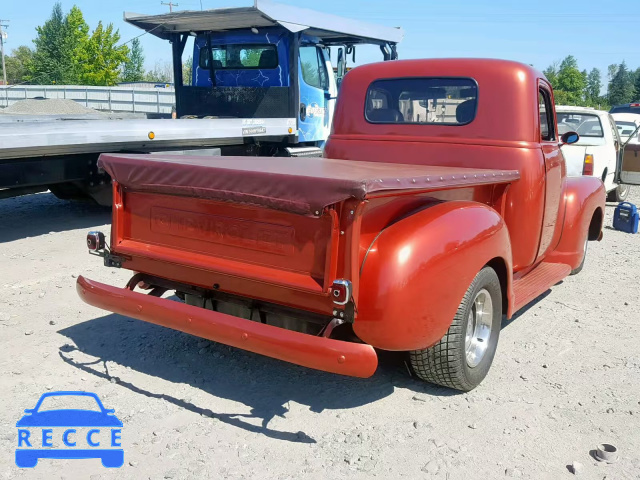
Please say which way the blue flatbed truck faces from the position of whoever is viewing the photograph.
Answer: facing away from the viewer and to the right of the viewer

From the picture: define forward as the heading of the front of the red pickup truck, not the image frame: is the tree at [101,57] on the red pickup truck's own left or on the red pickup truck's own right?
on the red pickup truck's own left

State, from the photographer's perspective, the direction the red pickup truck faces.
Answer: facing away from the viewer and to the right of the viewer
